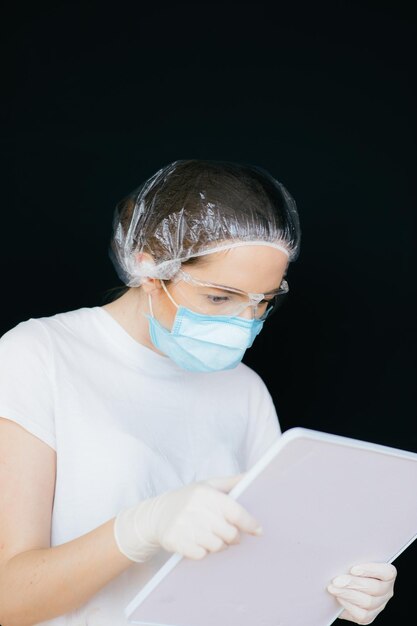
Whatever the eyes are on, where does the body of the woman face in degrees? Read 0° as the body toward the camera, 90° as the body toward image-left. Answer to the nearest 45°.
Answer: approximately 315°

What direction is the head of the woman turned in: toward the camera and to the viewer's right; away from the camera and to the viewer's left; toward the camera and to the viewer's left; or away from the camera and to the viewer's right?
toward the camera and to the viewer's right
